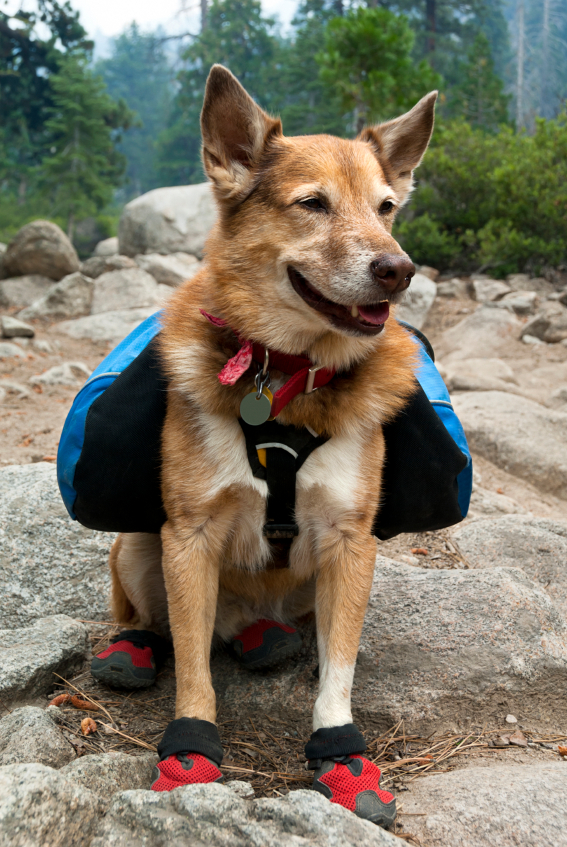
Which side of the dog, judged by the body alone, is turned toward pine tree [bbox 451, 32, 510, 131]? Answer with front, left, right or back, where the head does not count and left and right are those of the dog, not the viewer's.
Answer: back

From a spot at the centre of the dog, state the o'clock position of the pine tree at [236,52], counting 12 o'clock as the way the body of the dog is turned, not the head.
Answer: The pine tree is roughly at 6 o'clock from the dog.

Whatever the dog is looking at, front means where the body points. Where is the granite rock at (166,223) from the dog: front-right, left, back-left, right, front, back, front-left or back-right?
back

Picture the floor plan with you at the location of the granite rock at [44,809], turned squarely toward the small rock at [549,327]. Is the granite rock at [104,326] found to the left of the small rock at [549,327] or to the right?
left

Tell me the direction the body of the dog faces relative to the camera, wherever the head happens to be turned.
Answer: toward the camera

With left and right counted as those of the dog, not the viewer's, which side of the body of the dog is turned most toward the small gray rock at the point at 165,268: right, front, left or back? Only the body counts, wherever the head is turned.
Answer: back

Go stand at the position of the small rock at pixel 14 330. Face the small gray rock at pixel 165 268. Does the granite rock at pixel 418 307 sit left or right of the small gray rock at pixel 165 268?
right

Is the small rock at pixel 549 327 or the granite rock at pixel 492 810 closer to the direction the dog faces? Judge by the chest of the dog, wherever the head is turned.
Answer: the granite rock

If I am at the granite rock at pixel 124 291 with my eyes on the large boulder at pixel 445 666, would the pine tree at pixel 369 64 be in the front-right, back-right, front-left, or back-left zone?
back-left

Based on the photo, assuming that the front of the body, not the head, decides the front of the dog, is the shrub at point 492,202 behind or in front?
behind

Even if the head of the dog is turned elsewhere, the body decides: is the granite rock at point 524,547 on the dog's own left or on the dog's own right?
on the dog's own left

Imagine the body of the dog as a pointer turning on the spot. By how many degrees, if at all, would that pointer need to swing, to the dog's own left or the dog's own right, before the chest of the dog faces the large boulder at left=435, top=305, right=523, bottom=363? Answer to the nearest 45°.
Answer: approximately 180°

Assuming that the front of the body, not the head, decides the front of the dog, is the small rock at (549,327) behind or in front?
behind
